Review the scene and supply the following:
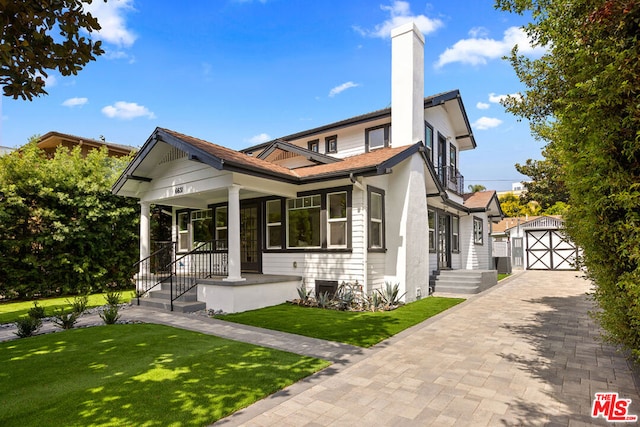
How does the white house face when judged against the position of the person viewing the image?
facing the viewer and to the left of the viewer

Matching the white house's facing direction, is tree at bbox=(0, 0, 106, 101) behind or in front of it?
in front

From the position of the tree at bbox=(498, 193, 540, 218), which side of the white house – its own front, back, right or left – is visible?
back

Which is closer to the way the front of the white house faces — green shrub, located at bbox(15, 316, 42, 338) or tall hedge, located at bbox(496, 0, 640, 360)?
the green shrub

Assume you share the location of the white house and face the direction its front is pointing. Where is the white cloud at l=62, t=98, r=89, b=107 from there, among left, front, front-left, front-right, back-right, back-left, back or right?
right

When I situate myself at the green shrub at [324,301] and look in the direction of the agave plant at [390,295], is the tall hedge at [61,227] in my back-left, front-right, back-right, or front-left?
back-left

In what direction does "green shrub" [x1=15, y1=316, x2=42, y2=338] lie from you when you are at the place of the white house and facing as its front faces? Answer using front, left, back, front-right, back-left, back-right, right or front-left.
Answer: front
